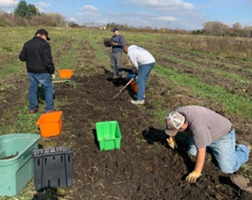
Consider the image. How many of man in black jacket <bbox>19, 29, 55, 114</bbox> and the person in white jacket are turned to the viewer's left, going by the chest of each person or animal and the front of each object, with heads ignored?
1

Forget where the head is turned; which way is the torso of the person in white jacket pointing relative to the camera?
to the viewer's left

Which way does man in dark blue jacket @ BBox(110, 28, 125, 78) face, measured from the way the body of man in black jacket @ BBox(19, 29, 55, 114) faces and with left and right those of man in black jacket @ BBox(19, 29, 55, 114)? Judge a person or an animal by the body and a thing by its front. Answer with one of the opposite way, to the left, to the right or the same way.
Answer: the opposite way

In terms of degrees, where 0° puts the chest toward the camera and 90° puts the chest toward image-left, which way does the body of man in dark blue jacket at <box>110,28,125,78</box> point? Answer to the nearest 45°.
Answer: approximately 45°

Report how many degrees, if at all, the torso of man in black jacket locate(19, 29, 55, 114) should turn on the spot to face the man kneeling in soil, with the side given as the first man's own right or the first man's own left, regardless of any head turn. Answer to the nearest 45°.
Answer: approximately 90° to the first man's own right

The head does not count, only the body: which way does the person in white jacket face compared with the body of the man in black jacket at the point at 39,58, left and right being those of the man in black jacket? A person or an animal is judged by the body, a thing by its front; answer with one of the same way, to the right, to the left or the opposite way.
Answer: to the left

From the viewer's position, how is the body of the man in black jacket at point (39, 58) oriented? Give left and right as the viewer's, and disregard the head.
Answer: facing away from the viewer and to the right of the viewer

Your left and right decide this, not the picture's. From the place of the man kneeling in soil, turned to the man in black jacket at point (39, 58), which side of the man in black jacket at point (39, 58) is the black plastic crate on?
left
